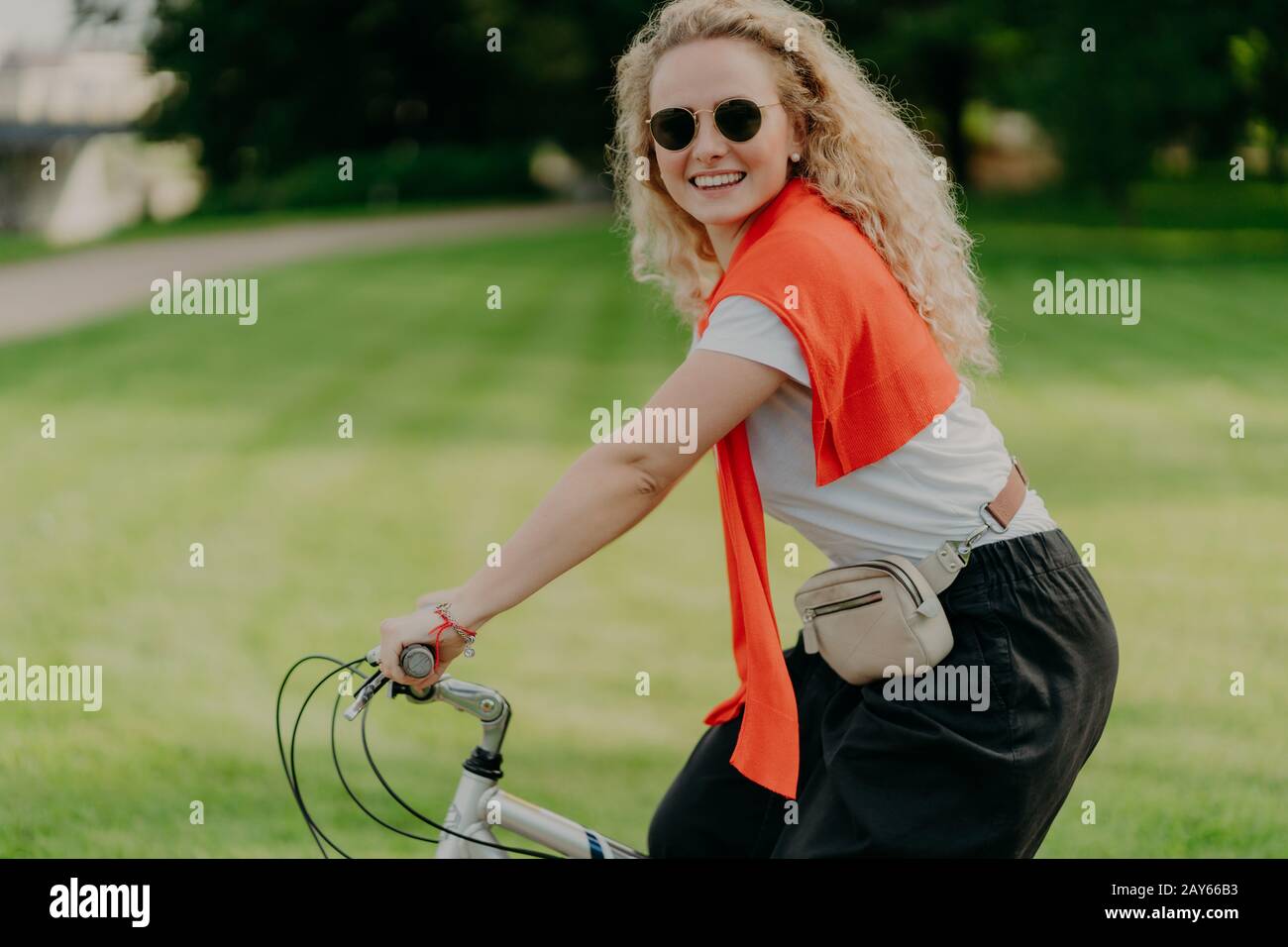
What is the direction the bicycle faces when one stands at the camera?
facing to the left of the viewer

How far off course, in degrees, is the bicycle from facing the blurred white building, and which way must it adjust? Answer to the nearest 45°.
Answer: approximately 90° to its right

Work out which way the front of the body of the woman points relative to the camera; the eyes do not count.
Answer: to the viewer's left

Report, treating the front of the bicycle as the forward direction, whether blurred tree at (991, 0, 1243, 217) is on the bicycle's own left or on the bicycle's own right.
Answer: on the bicycle's own right

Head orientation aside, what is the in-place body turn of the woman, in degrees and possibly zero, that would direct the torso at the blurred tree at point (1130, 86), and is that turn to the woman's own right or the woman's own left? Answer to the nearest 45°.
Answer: approximately 90° to the woman's own right
